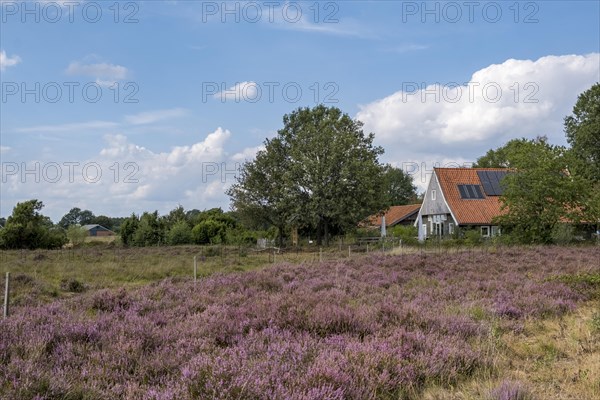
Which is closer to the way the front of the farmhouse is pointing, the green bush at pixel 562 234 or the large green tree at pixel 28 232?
the large green tree

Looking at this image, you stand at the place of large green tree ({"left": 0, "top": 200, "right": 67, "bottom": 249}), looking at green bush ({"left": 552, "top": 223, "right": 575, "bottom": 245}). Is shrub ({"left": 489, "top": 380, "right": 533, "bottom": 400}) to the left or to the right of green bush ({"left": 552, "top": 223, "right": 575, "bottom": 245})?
right

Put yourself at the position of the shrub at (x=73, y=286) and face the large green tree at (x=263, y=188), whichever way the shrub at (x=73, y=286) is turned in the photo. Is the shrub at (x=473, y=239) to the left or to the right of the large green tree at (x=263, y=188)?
right

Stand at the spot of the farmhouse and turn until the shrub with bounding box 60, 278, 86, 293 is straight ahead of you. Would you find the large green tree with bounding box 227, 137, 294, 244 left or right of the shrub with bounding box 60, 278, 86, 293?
right

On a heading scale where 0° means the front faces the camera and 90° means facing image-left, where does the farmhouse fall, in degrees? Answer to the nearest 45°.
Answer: approximately 45°

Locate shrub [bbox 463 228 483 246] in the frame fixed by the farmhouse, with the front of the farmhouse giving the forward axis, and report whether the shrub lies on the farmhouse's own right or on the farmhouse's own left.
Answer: on the farmhouse's own left

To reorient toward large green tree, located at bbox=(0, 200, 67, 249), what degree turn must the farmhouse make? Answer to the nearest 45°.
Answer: approximately 45° to its right
